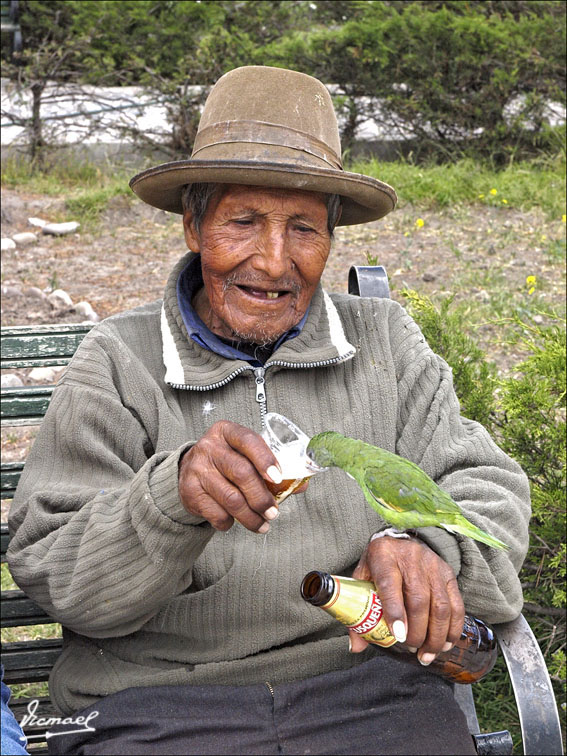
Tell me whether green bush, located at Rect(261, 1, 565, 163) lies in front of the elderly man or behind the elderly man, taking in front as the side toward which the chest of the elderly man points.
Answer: behind

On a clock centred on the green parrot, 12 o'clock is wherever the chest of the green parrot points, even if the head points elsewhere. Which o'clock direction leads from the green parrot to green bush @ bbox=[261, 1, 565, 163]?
The green bush is roughly at 3 o'clock from the green parrot.

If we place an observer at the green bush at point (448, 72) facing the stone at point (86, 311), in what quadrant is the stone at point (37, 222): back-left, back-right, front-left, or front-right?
front-right

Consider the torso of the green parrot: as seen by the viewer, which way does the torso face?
to the viewer's left

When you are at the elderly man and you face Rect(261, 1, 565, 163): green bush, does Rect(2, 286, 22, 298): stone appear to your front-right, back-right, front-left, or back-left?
front-left

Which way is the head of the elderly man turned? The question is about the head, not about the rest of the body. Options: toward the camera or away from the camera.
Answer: toward the camera

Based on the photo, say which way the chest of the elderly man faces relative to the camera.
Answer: toward the camera
